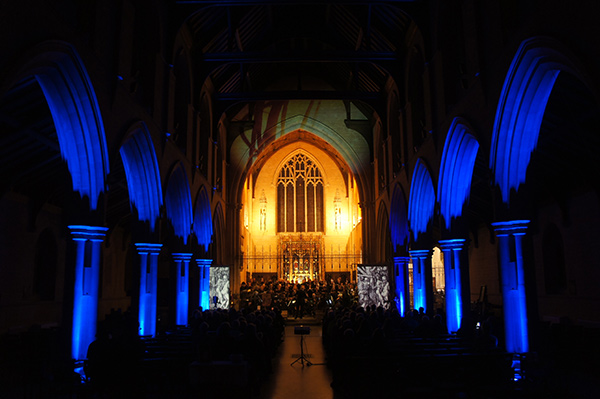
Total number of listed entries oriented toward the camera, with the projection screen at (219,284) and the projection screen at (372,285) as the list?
2

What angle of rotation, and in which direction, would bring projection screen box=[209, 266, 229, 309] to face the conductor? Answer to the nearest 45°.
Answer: approximately 135° to its left

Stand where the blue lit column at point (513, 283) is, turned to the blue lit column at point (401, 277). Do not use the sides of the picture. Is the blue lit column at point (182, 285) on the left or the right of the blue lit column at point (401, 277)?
left

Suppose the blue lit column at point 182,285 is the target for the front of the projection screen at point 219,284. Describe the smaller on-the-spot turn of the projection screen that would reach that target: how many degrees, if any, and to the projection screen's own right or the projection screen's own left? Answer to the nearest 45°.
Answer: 0° — it already faces it

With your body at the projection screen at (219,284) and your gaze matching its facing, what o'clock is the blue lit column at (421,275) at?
The blue lit column is roughly at 10 o'clock from the projection screen.

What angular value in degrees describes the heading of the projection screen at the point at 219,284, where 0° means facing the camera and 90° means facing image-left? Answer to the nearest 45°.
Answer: approximately 0°

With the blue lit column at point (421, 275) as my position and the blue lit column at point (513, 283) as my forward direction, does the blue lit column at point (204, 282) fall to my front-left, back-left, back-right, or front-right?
back-right

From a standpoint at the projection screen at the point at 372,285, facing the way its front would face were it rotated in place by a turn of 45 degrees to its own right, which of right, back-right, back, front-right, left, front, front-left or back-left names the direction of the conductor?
right
